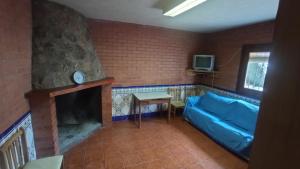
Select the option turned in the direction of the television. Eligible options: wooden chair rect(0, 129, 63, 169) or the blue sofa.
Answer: the wooden chair

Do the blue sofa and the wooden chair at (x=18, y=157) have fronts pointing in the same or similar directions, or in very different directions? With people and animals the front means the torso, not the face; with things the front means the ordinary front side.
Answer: very different directions

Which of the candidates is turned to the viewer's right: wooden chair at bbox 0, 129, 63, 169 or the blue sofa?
the wooden chair

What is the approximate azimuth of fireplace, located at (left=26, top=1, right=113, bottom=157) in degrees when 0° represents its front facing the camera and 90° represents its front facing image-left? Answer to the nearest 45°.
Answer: approximately 315°

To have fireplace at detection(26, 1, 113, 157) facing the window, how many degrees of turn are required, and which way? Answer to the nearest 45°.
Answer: approximately 45° to its left
